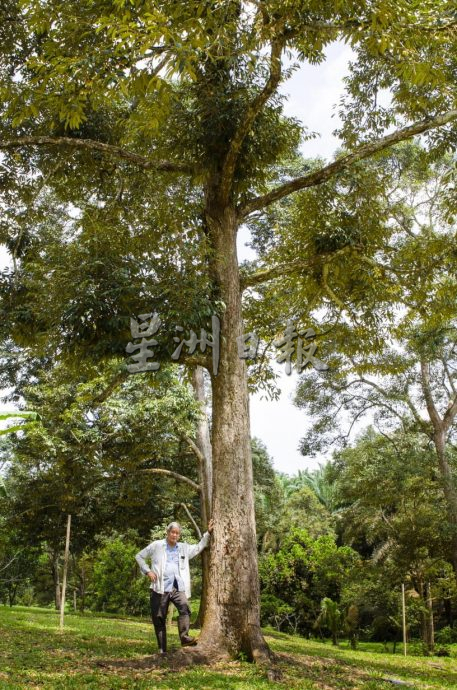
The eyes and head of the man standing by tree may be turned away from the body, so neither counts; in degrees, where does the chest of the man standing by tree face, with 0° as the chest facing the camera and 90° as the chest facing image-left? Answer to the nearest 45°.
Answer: approximately 0°

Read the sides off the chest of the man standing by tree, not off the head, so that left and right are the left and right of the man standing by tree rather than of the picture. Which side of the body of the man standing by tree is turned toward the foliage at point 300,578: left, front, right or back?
back

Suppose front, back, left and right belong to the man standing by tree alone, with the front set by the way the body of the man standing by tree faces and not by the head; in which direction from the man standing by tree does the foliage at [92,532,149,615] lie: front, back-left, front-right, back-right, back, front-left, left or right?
back

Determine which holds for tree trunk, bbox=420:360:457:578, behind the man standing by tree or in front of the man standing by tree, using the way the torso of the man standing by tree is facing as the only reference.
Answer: behind
